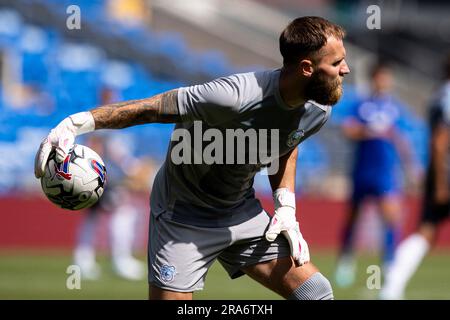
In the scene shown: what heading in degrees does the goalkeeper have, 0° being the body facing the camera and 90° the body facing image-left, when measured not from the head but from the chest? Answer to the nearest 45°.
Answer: approximately 315°

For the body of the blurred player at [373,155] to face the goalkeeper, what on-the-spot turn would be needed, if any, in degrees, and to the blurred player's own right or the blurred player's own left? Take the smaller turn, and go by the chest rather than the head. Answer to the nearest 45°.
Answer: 0° — they already face them

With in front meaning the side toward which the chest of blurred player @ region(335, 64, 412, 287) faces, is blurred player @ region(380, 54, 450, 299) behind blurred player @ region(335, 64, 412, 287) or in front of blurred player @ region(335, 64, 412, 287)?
in front

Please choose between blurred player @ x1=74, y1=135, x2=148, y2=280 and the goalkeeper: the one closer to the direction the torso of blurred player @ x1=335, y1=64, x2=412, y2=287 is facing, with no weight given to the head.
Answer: the goalkeeper

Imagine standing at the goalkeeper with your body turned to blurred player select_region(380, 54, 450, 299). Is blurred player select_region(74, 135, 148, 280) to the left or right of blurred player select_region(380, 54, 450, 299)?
left

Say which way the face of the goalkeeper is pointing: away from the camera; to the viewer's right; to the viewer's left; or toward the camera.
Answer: to the viewer's right

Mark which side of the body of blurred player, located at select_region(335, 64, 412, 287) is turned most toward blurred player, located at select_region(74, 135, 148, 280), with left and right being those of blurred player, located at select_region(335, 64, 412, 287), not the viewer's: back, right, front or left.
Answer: right

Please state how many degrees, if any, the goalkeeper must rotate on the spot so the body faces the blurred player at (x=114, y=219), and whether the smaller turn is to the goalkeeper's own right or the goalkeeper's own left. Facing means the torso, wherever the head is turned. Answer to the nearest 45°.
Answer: approximately 135° to the goalkeeper's own left
